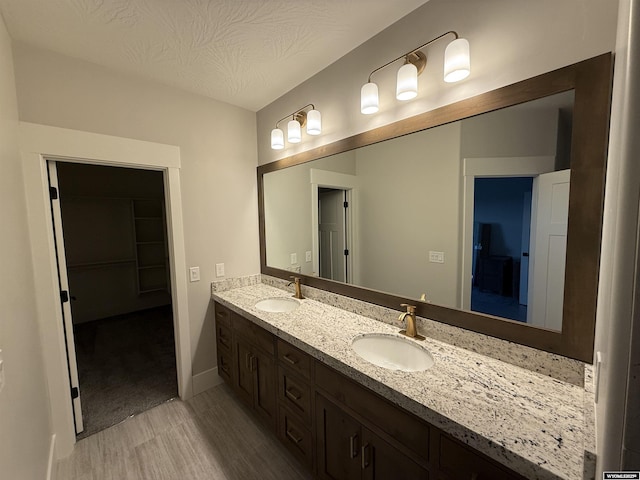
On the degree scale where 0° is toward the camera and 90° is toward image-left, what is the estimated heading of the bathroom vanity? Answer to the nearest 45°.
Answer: approximately 45°

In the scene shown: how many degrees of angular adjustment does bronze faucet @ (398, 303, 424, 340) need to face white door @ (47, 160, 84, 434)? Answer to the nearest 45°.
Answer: approximately 45° to its right

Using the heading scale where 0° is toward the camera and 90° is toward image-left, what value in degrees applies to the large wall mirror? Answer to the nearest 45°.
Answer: approximately 45°

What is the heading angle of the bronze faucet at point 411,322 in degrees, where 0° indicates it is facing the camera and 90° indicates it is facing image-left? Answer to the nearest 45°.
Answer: approximately 45°
